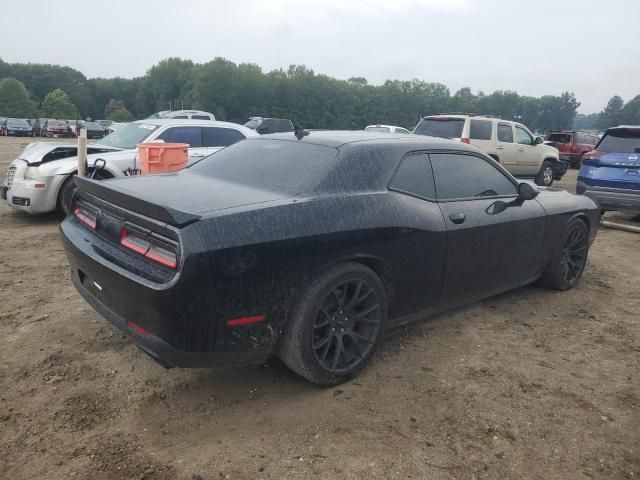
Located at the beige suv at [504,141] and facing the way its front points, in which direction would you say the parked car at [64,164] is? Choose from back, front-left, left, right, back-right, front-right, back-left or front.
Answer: back

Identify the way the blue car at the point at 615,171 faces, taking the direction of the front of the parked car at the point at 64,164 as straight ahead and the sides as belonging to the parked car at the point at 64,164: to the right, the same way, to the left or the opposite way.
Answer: the opposite way

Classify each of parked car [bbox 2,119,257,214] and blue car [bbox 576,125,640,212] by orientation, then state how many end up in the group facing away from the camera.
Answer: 1

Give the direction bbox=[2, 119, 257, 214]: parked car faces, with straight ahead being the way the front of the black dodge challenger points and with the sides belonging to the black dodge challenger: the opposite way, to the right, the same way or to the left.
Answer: the opposite way

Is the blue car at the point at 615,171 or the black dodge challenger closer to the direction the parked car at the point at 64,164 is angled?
the black dodge challenger

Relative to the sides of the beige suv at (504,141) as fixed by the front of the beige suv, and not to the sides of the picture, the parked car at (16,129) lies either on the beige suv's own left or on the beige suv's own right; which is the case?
on the beige suv's own left

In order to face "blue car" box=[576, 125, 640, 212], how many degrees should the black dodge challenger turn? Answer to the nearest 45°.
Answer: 0° — it already faces it

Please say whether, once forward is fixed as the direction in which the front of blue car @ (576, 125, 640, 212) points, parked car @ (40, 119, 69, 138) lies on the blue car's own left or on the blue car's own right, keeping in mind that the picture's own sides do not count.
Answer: on the blue car's own left

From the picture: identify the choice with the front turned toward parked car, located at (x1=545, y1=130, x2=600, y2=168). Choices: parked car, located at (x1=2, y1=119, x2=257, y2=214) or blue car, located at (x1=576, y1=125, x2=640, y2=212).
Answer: the blue car

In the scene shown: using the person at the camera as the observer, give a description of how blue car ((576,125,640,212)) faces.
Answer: facing away from the viewer

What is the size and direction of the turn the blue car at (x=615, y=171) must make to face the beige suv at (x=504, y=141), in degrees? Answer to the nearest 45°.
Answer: approximately 45° to its left
